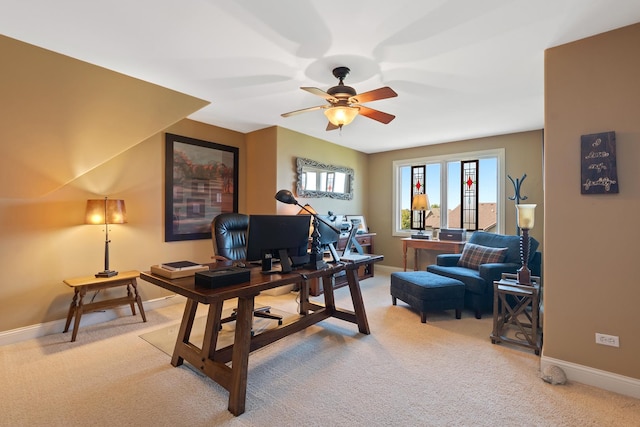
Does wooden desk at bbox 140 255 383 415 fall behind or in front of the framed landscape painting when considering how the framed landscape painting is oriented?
in front

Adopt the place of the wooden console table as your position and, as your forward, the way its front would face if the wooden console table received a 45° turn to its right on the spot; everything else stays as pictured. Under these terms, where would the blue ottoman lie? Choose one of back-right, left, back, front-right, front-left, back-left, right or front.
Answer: left

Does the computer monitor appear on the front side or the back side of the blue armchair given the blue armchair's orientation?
on the front side

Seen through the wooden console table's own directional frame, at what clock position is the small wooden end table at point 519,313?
The small wooden end table is roughly at 10 o'clock from the wooden console table.

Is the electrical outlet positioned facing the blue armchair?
no

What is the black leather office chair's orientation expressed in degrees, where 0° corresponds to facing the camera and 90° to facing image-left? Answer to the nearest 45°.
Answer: approximately 315°

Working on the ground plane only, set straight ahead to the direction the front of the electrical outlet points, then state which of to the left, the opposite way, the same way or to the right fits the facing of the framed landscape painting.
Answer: the opposite way

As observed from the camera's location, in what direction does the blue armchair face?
facing the viewer and to the left of the viewer

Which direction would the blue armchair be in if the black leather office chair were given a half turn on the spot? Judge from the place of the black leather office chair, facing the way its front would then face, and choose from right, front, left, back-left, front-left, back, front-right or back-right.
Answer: back-right

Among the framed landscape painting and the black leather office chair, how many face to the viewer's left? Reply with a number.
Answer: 0

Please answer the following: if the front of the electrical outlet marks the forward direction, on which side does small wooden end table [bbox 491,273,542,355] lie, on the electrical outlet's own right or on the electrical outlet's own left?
on the electrical outlet's own right

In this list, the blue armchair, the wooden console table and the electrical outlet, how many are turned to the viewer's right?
0

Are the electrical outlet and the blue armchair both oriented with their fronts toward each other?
no

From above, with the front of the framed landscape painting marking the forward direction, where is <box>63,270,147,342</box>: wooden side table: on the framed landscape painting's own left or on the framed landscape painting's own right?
on the framed landscape painting's own right

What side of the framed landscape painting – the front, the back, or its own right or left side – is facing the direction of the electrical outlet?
front
